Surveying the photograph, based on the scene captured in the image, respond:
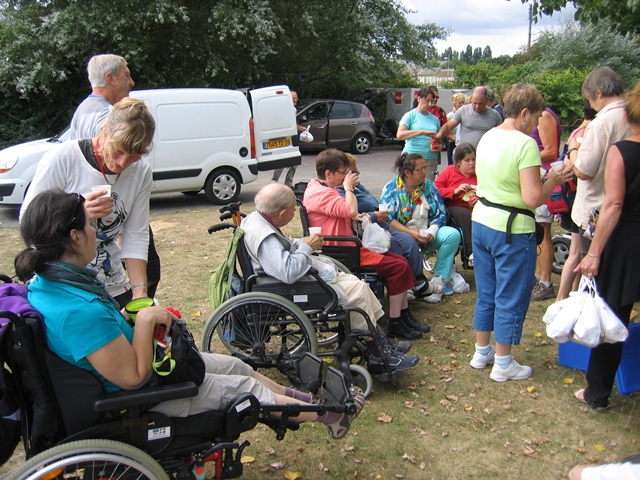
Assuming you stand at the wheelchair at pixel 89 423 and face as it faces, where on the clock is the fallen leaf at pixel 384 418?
The fallen leaf is roughly at 11 o'clock from the wheelchair.

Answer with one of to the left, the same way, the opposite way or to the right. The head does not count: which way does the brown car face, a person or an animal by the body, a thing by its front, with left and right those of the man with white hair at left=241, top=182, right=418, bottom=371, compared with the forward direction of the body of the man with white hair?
the opposite way

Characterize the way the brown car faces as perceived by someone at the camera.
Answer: facing to the left of the viewer

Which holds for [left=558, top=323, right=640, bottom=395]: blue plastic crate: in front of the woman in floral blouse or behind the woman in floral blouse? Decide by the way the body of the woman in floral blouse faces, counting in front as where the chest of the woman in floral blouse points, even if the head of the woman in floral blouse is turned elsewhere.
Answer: in front

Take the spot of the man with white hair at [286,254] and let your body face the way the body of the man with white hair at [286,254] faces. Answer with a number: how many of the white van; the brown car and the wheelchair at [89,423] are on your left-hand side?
2

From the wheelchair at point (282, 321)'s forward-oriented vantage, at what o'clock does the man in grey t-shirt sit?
The man in grey t-shirt is roughly at 10 o'clock from the wheelchair.

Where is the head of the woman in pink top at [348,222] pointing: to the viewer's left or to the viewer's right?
to the viewer's right

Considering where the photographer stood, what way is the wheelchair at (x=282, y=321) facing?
facing to the right of the viewer

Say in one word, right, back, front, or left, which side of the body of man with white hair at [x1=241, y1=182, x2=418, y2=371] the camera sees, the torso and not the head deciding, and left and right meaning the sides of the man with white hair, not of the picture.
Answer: right

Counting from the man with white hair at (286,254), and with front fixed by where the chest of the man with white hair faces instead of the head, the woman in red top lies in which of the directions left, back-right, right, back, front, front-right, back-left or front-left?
front-left

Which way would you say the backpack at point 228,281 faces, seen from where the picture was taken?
facing to the left of the viewer

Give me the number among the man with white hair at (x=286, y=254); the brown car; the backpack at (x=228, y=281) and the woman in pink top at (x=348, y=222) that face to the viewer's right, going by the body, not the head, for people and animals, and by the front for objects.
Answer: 2

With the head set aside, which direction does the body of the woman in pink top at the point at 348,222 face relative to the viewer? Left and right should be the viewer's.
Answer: facing to the right of the viewer

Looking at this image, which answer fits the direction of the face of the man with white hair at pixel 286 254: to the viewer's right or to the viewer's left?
to the viewer's right

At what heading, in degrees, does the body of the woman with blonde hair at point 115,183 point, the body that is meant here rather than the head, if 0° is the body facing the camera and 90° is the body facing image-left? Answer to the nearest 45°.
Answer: approximately 315°

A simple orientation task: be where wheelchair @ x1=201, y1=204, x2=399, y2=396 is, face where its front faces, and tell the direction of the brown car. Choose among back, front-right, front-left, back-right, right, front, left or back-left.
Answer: left

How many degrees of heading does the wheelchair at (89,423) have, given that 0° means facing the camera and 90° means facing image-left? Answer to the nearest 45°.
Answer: approximately 270°
